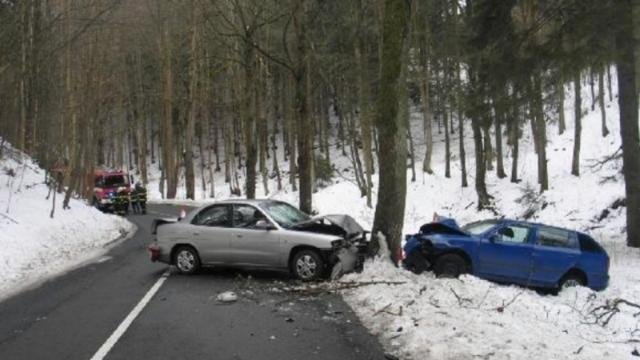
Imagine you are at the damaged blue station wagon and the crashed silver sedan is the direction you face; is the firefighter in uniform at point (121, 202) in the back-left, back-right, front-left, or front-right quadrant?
front-right

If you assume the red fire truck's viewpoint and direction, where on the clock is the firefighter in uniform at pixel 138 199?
The firefighter in uniform is roughly at 10 o'clock from the red fire truck.

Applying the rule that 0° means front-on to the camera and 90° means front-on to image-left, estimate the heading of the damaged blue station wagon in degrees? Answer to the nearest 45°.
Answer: approximately 90°

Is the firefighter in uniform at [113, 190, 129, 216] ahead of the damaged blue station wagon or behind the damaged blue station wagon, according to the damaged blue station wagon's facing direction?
ahead

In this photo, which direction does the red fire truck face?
toward the camera

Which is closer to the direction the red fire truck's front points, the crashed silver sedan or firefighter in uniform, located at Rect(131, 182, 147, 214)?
the crashed silver sedan

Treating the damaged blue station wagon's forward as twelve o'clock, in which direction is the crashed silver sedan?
The crashed silver sedan is roughly at 11 o'clock from the damaged blue station wagon.

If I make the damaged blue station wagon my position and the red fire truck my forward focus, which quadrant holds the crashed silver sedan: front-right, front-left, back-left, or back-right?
front-left

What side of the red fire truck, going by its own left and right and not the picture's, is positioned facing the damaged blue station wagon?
front

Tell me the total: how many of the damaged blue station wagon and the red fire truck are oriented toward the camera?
1

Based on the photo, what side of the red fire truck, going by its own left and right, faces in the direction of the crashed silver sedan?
front

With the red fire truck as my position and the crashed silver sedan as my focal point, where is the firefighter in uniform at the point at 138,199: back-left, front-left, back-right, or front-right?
front-left
